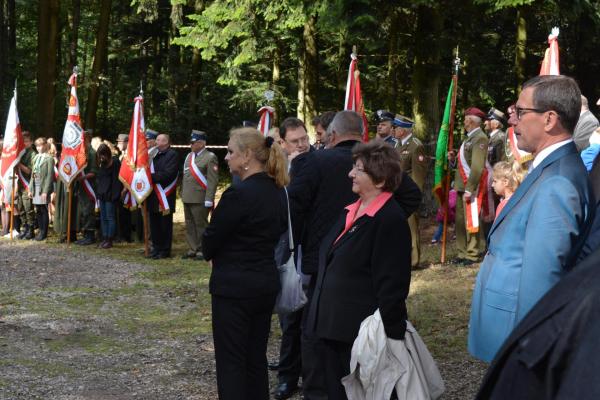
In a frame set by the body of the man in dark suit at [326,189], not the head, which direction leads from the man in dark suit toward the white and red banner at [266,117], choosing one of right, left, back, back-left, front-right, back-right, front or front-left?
front

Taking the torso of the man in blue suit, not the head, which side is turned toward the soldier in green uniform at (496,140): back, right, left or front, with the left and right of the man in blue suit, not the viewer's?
right

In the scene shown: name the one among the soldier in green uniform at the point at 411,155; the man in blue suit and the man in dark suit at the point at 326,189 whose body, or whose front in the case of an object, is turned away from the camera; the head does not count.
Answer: the man in dark suit

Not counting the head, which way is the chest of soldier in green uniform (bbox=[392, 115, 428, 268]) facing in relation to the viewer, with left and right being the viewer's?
facing the viewer and to the left of the viewer

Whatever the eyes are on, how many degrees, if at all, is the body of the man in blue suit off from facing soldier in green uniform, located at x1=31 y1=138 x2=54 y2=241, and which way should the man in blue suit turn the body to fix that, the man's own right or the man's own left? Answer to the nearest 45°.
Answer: approximately 45° to the man's own right

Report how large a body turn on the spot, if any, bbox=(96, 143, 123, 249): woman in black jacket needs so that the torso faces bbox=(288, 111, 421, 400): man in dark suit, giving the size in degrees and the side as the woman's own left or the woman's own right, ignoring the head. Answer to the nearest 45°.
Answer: approximately 45° to the woman's own left

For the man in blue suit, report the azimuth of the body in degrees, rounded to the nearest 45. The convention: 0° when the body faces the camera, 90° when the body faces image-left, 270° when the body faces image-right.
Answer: approximately 90°

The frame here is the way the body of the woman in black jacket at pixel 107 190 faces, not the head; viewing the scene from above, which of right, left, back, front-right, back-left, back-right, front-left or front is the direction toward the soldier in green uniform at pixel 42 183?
right

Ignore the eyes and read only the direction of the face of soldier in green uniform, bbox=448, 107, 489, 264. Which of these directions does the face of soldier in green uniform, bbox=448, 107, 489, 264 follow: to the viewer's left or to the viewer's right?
to the viewer's left

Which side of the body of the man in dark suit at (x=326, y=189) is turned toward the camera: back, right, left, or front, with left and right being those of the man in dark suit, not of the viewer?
back

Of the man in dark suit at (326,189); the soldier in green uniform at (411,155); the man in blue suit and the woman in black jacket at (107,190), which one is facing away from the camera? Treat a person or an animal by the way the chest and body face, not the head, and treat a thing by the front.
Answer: the man in dark suit

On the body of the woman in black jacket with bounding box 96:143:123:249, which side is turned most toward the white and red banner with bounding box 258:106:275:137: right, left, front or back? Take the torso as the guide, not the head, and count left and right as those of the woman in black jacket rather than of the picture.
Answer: left

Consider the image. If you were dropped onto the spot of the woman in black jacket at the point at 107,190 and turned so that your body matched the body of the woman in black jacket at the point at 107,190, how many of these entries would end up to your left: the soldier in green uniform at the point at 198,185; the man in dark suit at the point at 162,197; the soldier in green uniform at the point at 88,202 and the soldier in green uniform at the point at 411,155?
3

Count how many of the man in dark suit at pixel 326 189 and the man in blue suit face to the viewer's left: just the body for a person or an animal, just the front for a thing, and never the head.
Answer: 1

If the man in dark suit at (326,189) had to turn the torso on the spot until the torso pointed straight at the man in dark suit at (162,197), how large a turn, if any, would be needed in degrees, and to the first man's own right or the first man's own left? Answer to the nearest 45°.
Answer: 0° — they already face them

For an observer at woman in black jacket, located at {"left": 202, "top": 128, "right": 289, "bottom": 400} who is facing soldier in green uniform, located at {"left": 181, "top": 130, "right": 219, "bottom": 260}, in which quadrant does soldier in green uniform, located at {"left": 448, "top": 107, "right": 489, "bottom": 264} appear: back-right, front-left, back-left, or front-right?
front-right

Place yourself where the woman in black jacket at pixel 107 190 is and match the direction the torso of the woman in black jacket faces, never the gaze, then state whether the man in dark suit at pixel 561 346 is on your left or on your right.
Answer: on your left
